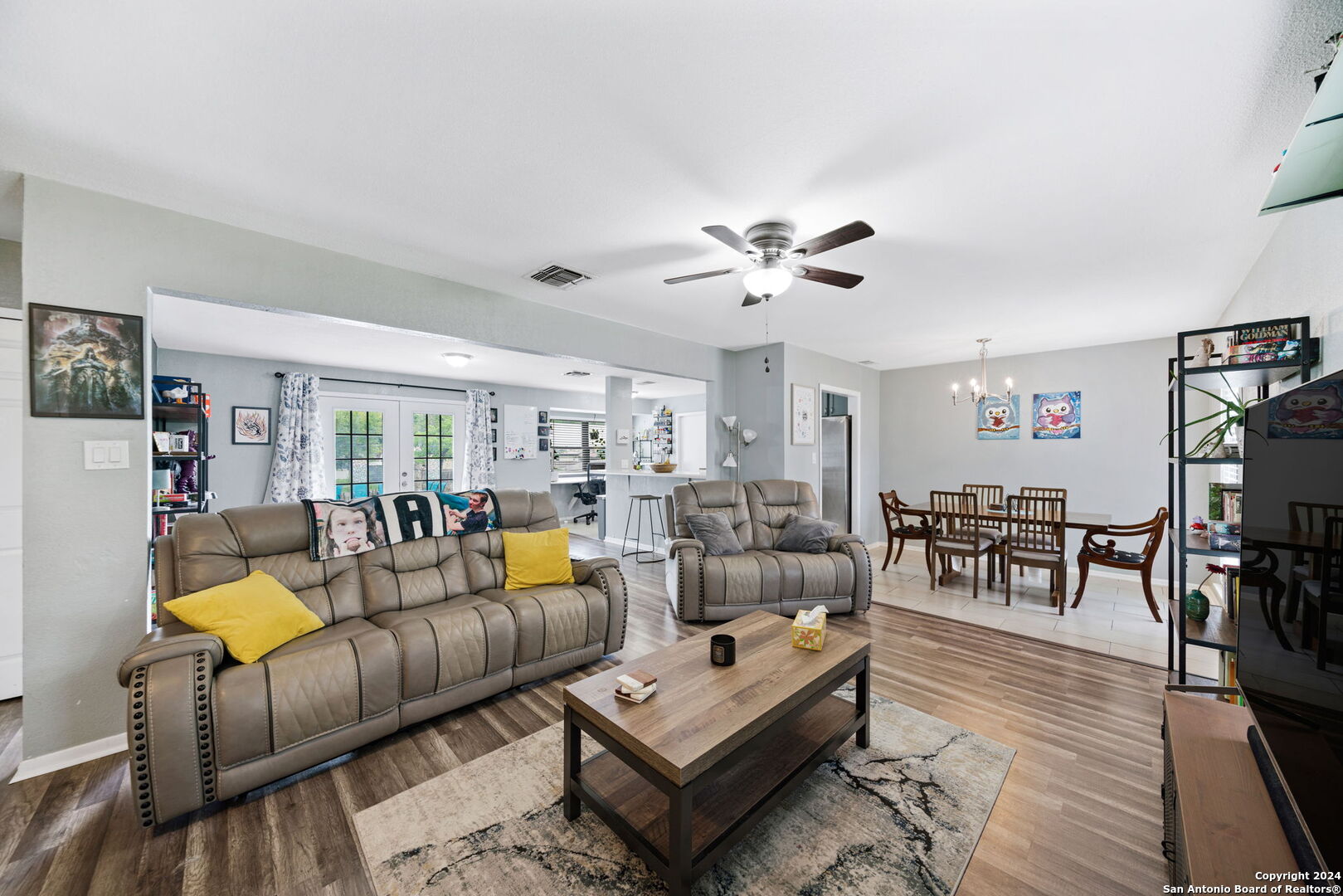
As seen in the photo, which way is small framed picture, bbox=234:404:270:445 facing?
toward the camera

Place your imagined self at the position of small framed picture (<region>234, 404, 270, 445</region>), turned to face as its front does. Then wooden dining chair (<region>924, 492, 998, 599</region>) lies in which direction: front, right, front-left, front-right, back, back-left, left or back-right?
front-left

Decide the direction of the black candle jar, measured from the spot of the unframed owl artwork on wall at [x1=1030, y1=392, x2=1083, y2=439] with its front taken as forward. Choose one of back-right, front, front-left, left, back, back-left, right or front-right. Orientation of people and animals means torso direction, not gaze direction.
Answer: front

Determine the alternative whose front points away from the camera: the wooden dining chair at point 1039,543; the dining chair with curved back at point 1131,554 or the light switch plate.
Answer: the wooden dining chair

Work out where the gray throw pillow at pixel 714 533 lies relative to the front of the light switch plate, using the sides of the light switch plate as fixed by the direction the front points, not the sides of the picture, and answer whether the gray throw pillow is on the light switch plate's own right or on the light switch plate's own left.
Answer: on the light switch plate's own left

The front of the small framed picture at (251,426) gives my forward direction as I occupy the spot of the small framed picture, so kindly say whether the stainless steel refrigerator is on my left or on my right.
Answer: on my left

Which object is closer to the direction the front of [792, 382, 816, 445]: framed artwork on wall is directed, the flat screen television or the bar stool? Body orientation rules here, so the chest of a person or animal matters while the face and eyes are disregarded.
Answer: the flat screen television

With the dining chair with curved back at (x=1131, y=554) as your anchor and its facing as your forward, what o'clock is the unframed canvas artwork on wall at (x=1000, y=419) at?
The unframed canvas artwork on wall is roughly at 2 o'clock from the dining chair with curved back.

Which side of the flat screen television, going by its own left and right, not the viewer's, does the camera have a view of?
left

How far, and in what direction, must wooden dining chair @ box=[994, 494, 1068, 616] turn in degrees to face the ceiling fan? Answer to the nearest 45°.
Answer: approximately 180°

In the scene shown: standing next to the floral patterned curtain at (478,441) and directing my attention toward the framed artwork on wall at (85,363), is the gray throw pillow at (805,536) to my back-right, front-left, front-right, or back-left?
front-left

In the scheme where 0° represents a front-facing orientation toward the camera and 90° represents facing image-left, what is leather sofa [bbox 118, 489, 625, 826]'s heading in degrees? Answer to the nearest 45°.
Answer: approximately 315°

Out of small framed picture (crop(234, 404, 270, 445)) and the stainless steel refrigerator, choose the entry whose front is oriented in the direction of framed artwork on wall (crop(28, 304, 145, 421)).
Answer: the small framed picture

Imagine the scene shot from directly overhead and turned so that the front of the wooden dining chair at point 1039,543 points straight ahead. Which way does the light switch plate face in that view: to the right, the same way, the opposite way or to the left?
to the right

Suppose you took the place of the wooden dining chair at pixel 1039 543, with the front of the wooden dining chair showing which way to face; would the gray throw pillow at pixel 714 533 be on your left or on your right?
on your left

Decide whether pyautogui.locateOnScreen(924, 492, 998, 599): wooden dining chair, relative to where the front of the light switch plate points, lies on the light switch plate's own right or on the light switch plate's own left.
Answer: on the light switch plate's own left
